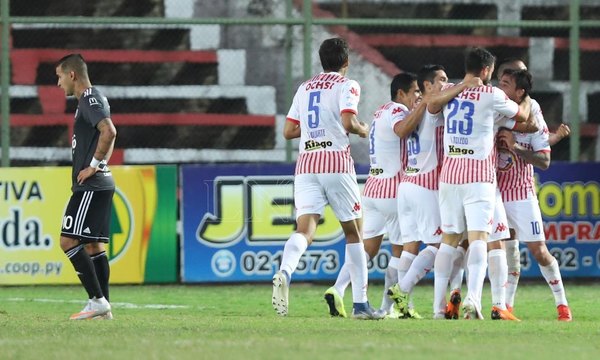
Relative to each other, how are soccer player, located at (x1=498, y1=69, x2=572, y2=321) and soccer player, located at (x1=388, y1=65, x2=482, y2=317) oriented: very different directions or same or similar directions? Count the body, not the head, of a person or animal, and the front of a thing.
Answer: very different directions

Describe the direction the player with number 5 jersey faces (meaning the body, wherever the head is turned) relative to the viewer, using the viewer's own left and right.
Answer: facing away from the viewer and to the right of the viewer

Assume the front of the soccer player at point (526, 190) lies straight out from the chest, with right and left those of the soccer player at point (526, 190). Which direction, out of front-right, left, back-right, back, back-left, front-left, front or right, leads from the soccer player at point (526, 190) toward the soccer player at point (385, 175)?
front-right

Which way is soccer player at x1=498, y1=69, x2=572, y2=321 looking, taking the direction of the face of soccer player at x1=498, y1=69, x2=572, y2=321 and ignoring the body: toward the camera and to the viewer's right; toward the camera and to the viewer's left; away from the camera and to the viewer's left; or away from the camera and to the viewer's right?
toward the camera and to the viewer's left

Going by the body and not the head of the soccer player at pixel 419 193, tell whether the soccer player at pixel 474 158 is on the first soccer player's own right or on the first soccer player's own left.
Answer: on the first soccer player's own right

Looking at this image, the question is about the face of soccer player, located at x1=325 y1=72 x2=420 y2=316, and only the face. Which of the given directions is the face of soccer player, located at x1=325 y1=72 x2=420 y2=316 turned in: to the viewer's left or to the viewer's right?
to the viewer's right

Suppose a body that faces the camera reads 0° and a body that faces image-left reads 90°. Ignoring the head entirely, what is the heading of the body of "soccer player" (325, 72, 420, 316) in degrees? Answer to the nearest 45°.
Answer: approximately 225°

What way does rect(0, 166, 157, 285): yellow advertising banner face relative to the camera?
toward the camera

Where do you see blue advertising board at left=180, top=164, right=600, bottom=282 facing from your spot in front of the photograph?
facing the viewer

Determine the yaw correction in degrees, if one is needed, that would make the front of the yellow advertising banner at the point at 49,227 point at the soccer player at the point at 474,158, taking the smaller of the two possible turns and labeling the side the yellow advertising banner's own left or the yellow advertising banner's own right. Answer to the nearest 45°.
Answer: approximately 45° to the yellow advertising banner's own left

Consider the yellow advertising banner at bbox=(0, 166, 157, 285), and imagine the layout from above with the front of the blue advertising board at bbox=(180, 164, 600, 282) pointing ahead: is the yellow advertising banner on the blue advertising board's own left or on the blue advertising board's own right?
on the blue advertising board's own right

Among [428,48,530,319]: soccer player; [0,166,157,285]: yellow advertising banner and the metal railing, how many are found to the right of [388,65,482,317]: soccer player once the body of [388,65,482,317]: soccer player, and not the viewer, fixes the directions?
1

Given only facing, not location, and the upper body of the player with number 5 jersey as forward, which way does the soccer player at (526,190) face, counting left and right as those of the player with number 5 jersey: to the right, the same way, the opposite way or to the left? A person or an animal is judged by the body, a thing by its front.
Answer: the opposite way

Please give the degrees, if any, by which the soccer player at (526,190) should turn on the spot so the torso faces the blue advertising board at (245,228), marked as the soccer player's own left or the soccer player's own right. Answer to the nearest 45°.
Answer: approximately 90° to the soccer player's own right

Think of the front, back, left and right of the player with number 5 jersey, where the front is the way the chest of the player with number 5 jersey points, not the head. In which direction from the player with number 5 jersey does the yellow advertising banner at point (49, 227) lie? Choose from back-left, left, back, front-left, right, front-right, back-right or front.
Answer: left
